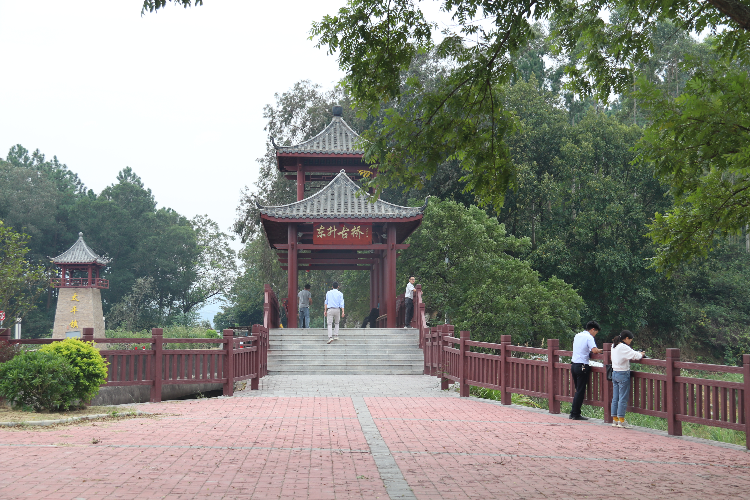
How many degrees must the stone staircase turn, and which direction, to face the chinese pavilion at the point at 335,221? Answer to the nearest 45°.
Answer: approximately 180°

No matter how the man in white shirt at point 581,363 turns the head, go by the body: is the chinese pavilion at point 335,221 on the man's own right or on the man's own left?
on the man's own left

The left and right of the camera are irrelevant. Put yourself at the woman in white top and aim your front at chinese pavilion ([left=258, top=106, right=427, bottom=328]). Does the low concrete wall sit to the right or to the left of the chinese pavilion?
left

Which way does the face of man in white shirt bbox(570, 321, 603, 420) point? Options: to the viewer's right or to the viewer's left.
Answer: to the viewer's right

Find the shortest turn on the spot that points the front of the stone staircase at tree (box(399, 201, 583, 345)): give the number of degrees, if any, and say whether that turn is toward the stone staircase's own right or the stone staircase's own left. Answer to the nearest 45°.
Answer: approximately 135° to the stone staircase's own left

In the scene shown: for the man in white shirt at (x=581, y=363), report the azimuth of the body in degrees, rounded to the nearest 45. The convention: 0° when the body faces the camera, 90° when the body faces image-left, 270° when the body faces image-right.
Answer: approximately 225°

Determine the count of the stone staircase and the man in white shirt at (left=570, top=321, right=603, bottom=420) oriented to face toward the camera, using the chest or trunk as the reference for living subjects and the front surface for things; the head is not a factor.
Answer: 1

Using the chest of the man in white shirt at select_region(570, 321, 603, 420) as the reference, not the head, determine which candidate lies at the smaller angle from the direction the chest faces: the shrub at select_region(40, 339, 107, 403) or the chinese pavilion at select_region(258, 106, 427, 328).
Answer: the chinese pavilion

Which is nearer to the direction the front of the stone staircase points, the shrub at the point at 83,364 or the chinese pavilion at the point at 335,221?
the shrub

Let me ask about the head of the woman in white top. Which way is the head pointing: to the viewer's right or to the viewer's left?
to the viewer's right
